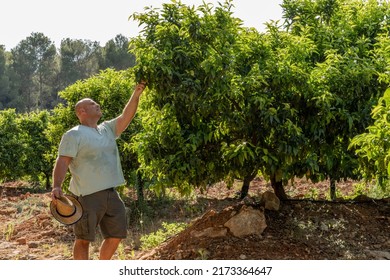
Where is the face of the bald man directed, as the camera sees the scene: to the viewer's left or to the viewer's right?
to the viewer's right

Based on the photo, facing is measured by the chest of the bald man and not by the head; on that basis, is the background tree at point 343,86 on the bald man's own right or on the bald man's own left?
on the bald man's own left

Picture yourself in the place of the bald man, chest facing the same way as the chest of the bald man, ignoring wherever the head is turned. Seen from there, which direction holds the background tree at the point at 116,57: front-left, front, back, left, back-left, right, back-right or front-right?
back-left

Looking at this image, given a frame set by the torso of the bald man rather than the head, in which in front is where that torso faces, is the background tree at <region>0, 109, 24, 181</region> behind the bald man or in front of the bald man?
behind

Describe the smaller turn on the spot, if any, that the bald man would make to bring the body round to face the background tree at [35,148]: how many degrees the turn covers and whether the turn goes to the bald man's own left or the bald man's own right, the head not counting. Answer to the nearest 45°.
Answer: approximately 135° to the bald man's own left
